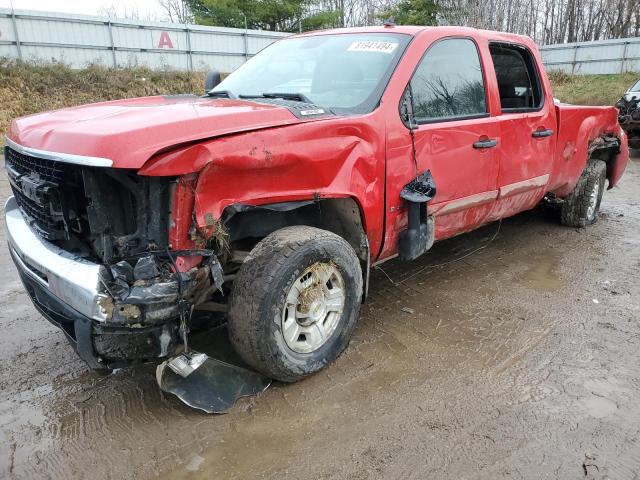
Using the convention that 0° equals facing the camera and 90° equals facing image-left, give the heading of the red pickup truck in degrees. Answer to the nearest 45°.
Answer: approximately 45°

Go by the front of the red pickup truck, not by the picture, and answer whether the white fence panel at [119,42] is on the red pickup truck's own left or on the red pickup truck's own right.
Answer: on the red pickup truck's own right

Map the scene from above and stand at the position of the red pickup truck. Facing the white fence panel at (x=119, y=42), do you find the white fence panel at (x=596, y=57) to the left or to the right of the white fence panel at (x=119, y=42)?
right

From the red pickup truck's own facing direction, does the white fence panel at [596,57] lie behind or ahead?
behind

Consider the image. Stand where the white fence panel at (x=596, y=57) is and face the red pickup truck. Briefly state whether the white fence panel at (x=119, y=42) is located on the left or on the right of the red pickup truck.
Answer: right
